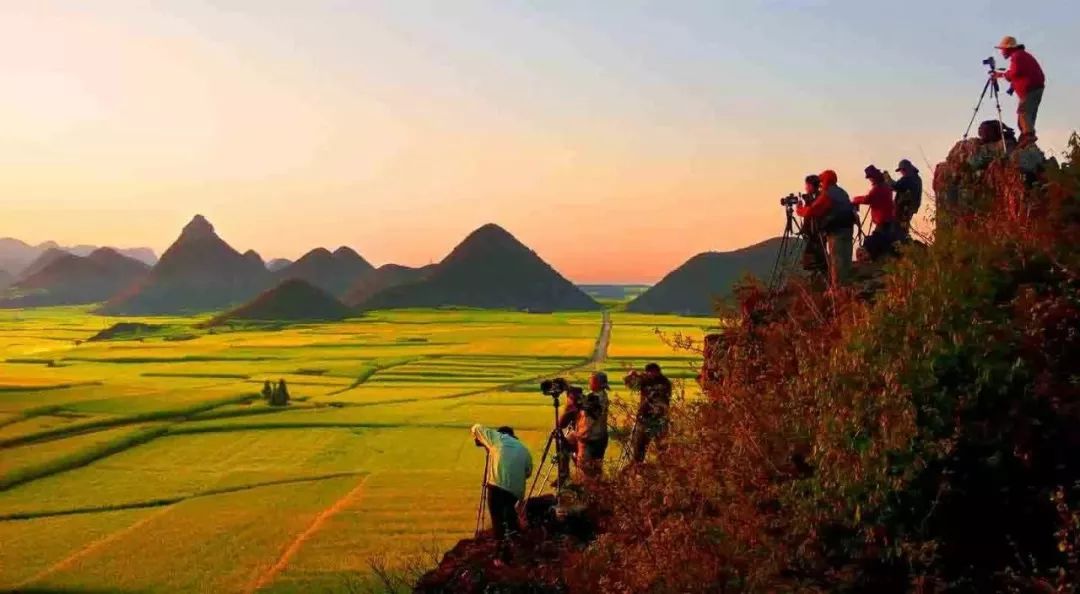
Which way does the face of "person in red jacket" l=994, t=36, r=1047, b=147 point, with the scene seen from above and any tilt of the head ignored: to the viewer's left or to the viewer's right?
to the viewer's left

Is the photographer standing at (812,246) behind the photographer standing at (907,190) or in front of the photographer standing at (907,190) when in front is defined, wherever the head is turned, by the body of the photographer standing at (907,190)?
in front

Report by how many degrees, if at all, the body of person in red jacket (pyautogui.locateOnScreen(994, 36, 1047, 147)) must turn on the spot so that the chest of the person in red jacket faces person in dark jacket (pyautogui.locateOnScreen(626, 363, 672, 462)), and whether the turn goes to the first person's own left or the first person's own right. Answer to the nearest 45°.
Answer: approximately 45° to the first person's own left

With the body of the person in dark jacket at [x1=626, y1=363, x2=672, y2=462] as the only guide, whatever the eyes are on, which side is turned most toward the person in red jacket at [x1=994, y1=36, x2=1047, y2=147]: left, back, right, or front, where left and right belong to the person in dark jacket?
back

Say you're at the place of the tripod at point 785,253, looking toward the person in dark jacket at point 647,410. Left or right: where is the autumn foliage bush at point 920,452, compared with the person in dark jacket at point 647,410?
left

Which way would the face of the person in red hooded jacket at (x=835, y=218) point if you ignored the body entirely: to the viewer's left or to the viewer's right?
to the viewer's left

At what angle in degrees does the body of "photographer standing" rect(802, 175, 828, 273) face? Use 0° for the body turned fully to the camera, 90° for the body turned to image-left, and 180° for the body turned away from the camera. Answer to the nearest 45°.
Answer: approximately 90°

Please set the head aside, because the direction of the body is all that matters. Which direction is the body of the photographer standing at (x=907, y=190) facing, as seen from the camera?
to the viewer's left

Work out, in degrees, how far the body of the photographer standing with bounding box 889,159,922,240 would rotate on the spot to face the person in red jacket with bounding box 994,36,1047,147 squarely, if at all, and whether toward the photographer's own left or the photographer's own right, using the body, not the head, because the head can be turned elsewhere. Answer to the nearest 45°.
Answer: approximately 180°

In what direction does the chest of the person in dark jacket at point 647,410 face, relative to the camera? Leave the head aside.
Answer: to the viewer's left

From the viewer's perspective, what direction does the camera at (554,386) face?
to the viewer's left

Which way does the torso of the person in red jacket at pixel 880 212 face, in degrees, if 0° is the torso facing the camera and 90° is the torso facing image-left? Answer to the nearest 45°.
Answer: approximately 90°

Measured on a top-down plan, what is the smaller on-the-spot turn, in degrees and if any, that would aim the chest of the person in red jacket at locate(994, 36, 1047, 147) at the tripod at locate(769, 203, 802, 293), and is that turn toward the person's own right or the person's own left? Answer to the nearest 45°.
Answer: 0° — they already face it

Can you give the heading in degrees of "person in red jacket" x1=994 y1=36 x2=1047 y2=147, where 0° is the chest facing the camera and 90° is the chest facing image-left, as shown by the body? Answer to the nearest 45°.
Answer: approximately 90°

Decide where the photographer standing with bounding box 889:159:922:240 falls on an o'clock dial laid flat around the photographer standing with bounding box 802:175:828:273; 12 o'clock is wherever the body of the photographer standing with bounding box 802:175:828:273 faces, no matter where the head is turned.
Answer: the photographer standing with bounding box 889:159:922:240 is roughly at 5 o'clock from the photographer standing with bounding box 802:175:828:273.
